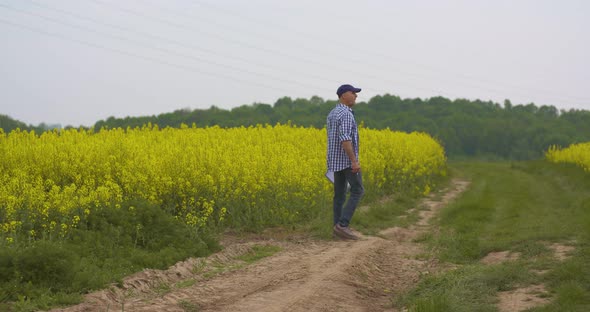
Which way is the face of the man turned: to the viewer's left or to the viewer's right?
to the viewer's right

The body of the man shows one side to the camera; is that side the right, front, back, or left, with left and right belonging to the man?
right
